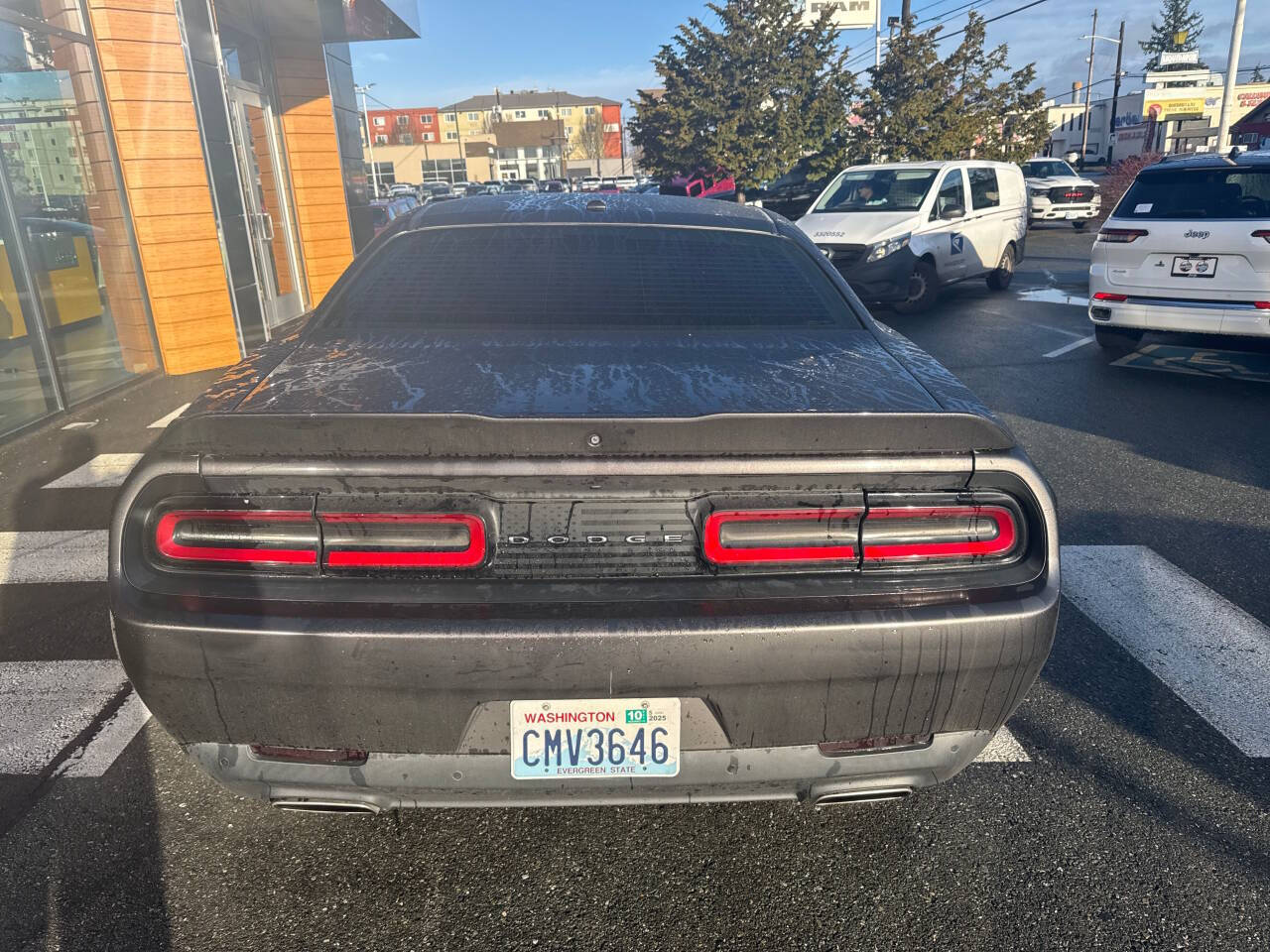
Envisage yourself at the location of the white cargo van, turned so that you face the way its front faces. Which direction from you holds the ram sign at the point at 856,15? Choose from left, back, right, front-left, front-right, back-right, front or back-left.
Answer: back-right

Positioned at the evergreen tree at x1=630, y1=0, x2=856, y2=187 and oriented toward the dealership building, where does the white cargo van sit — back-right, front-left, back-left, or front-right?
front-left

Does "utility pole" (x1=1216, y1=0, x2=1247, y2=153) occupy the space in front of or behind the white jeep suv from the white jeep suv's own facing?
in front

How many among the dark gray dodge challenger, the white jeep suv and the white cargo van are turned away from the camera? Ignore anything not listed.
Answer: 2

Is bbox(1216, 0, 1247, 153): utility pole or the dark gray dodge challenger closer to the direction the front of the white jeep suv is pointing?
the utility pole

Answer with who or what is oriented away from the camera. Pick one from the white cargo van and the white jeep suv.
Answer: the white jeep suv

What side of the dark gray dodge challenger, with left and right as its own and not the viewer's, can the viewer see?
back

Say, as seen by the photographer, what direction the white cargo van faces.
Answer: facing the viewer and to the left of the viewer

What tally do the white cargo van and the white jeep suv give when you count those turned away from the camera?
1

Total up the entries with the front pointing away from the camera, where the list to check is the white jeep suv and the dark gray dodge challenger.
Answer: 2

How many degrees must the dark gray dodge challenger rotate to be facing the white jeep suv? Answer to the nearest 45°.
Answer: approximately 45° to its right

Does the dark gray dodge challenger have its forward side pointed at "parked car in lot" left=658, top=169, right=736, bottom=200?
yes

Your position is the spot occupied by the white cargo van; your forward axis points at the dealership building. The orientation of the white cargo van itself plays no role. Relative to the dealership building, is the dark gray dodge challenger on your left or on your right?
left

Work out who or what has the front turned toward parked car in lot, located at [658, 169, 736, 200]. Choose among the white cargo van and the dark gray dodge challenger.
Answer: the dark gray dodge challenger

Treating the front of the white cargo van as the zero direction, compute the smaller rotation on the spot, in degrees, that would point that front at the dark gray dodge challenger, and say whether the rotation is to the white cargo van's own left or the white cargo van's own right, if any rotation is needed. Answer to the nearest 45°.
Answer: approximately 45° to the white cargo van's own left

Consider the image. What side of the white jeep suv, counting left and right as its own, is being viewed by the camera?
back

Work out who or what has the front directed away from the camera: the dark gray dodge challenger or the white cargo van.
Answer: the dark gray dodge challenger

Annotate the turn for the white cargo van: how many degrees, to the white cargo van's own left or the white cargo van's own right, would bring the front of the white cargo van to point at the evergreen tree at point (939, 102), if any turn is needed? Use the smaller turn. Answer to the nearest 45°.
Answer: approximately 135° to the white cargo van's own right
